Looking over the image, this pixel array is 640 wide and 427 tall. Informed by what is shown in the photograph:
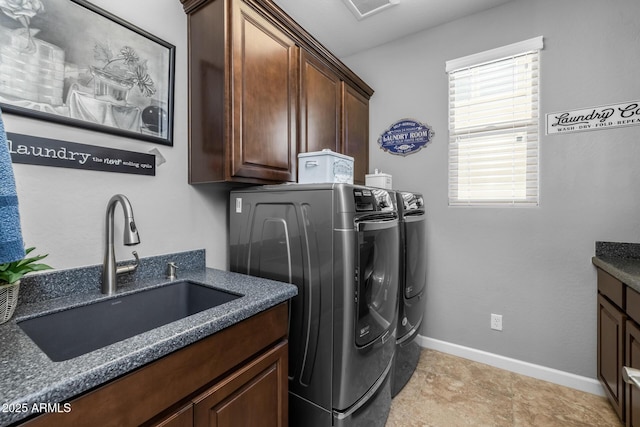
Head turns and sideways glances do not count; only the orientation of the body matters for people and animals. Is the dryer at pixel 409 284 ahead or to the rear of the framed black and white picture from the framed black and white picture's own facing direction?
ahead

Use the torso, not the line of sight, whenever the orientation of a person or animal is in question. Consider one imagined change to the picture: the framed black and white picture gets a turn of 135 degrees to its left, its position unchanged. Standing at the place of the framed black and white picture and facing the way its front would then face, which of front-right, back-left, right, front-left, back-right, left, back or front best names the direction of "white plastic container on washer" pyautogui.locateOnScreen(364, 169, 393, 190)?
right

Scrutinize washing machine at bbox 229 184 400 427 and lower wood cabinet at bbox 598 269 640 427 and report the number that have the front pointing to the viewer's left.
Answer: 1

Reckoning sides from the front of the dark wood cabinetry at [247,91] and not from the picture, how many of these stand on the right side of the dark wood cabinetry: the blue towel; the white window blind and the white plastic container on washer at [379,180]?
1

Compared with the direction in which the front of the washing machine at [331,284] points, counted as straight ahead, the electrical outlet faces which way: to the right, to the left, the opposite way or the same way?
to the right

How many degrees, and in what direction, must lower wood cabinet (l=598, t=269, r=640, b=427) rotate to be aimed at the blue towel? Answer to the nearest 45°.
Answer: approximately 45° to its left

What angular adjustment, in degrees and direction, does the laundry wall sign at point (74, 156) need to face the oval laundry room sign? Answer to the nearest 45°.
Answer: approximately 45° to its left

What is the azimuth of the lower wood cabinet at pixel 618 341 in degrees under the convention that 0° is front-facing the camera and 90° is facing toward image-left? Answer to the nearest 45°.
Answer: approximately 90°
